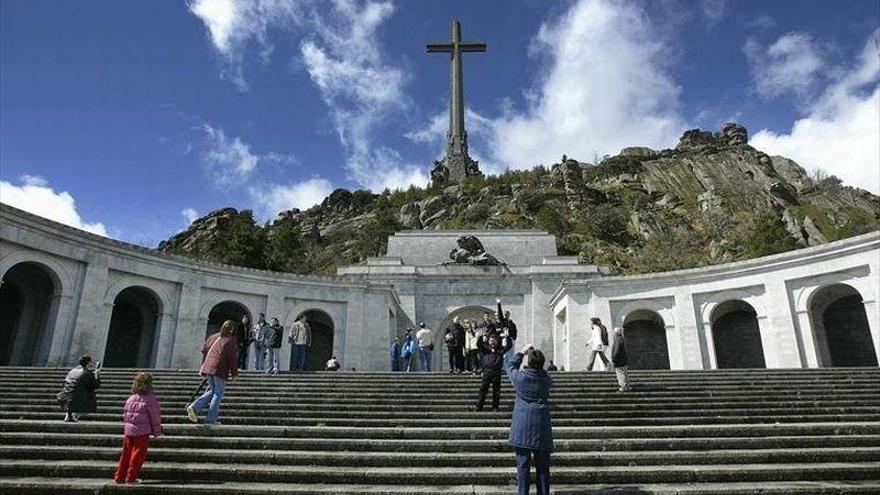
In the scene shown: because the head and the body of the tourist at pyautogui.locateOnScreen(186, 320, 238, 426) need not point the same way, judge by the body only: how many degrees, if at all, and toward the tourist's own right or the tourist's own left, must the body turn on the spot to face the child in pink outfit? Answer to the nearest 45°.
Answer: approximately 180°

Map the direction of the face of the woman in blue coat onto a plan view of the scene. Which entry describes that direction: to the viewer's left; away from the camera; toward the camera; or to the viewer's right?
away from the camera

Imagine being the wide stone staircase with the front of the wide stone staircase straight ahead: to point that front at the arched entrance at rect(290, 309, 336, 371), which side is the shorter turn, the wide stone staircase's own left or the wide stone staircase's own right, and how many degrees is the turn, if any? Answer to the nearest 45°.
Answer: approximately 180°

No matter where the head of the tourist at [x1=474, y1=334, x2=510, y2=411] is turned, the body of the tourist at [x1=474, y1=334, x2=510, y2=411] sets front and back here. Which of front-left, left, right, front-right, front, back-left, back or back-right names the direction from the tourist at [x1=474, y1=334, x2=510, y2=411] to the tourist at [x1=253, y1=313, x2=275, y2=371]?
back-right

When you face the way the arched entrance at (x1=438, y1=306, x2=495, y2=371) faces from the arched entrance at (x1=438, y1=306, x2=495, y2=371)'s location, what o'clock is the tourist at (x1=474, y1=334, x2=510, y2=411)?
The tourist is roughly at 12 o'clock from the arched entrance.

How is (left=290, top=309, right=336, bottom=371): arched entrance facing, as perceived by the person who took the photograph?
facing the viewer and to the right of the viewer

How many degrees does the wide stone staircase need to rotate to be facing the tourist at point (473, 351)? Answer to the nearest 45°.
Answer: approximately 180°

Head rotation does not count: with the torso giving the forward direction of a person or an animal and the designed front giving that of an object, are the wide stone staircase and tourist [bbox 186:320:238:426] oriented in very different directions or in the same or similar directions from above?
very different directions

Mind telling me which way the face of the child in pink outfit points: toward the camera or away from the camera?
away from the camera

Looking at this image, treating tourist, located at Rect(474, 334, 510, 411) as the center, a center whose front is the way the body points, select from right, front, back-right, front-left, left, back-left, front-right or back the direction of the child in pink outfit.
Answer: front-right
